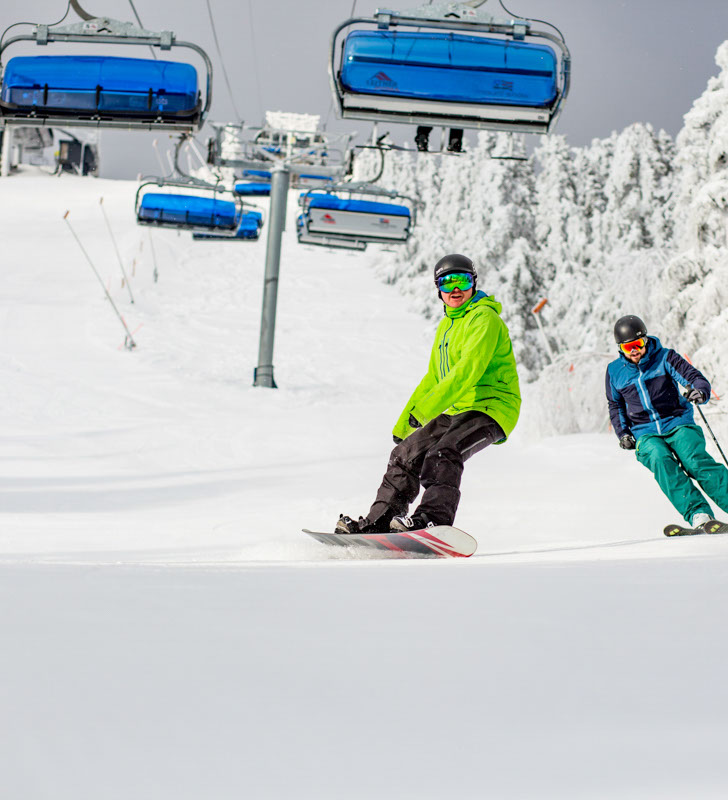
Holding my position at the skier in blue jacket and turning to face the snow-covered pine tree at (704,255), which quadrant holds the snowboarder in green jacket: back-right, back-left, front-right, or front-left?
back-left

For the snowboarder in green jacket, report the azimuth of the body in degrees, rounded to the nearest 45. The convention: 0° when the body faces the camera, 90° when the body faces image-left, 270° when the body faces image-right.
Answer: approximately 45°

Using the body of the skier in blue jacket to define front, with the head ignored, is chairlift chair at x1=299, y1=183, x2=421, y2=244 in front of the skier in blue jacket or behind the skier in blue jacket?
behind

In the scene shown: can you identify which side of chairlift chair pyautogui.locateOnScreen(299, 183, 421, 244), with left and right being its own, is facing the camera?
back

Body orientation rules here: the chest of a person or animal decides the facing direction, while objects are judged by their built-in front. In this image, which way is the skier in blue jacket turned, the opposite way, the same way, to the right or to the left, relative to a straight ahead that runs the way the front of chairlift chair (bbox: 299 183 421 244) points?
the opposite way

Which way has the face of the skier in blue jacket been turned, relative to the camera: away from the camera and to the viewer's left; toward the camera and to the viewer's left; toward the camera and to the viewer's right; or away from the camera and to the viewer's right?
toward the camera and to the viewer's left

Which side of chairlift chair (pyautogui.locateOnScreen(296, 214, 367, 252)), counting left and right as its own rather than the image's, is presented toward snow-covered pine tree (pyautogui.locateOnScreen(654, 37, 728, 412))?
right
